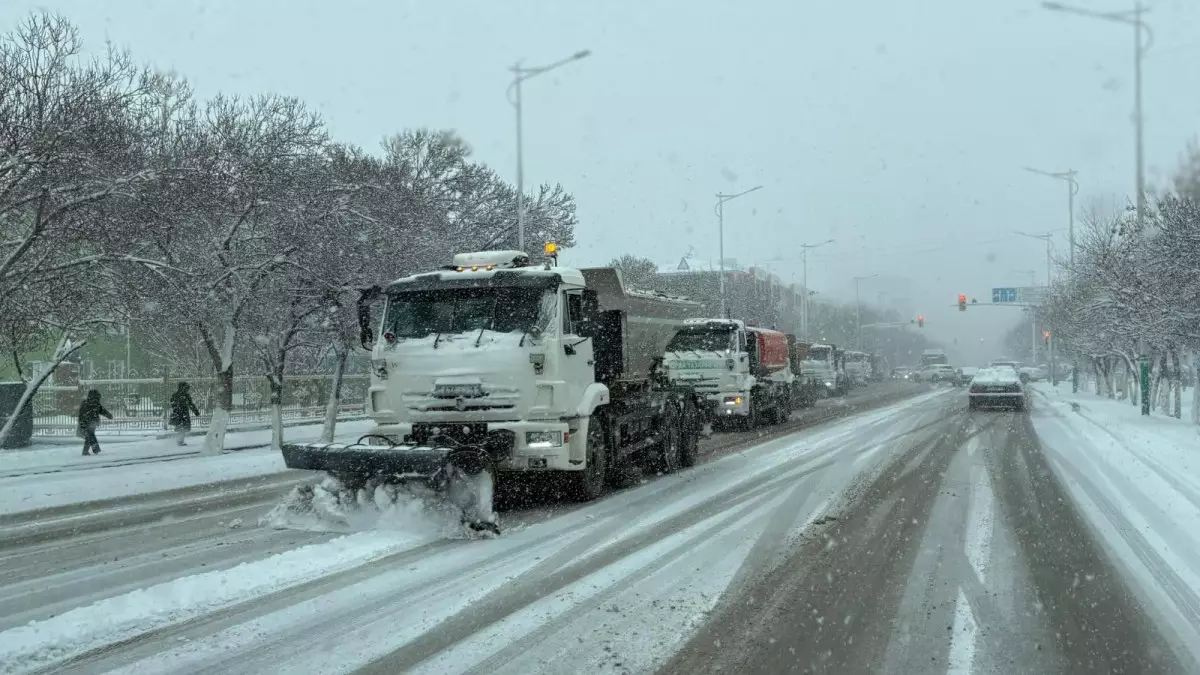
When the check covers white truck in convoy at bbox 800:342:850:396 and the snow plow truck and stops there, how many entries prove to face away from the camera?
0

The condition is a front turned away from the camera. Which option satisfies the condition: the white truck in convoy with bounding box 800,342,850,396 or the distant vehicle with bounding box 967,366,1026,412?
the distant vehicle

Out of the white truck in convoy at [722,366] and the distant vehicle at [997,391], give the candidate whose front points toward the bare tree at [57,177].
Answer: the white truck in convoy

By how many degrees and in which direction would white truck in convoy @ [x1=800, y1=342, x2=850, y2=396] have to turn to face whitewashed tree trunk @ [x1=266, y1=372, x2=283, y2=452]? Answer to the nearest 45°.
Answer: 0° — it already faces it

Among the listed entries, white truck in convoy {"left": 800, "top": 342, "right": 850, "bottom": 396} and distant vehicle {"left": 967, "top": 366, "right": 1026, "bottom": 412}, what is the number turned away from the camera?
1

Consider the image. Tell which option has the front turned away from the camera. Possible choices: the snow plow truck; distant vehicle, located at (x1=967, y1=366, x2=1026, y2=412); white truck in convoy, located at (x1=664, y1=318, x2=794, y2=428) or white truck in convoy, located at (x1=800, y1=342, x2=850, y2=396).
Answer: the distant vehicle

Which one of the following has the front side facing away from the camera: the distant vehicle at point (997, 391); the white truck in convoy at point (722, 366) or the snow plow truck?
the distant vehicle

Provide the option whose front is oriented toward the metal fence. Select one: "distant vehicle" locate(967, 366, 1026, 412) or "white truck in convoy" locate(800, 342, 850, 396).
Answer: the white truck in convoy

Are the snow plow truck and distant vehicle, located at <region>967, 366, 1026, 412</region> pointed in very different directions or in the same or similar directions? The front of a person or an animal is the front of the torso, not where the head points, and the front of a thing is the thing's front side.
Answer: very different directions

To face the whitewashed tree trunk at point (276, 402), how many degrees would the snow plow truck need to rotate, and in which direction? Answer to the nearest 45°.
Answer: approximately 135° to its right

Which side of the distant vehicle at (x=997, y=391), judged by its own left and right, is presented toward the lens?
back
